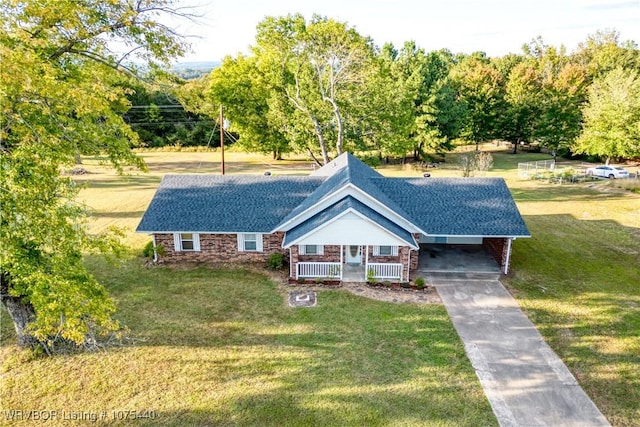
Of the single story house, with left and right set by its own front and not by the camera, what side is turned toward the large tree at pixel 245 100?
back

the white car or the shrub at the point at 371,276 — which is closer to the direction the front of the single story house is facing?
the shrub

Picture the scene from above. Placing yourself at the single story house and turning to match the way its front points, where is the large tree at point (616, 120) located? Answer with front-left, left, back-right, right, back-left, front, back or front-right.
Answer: back-left

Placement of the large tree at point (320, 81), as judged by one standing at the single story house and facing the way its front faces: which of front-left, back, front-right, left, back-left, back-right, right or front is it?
back

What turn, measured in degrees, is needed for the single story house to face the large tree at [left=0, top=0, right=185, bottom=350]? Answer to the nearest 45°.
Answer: approximately 45° to its right

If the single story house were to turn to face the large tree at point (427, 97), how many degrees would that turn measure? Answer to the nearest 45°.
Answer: approximately 180°

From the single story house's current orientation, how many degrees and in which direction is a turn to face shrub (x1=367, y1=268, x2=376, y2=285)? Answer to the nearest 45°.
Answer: approximately 45° to its left

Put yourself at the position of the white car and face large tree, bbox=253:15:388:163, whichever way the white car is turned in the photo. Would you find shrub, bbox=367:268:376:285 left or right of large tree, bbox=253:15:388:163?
left

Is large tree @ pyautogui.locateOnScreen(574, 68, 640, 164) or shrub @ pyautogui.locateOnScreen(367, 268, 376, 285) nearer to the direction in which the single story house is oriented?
the shrub

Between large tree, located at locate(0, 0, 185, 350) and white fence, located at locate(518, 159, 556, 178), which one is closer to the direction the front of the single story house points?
the large tree

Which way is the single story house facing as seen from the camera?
toward the camera
